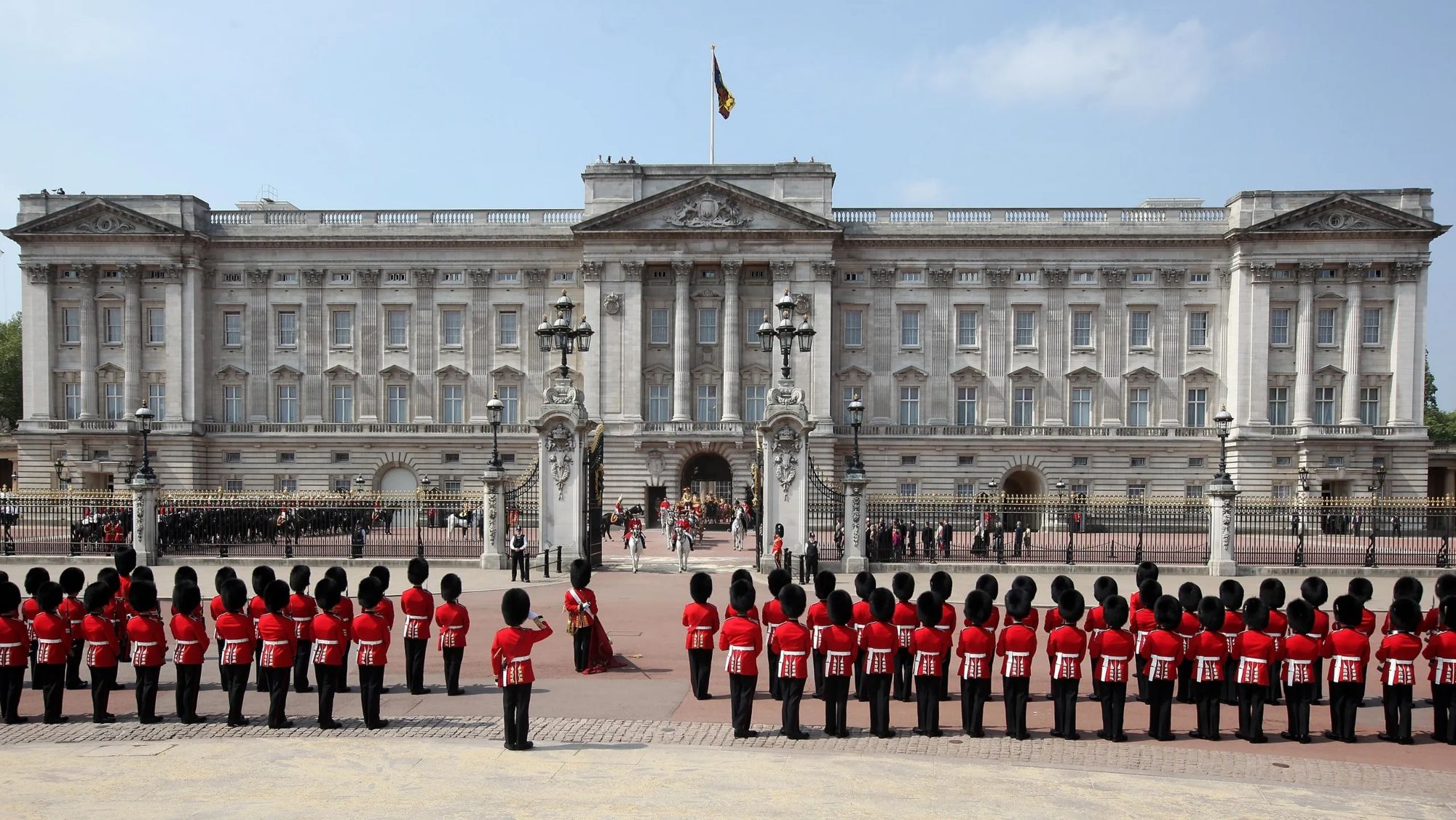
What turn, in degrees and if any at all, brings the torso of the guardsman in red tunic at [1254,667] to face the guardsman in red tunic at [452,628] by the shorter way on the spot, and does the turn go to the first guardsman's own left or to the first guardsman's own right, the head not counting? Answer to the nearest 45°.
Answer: approximately 90° to the first guardsman's own left

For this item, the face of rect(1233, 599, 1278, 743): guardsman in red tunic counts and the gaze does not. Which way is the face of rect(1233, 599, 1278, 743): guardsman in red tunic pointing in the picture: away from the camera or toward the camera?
away from the camera

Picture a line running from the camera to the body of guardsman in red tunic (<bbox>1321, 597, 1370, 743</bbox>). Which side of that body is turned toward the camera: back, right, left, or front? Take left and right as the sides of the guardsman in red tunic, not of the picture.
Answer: back

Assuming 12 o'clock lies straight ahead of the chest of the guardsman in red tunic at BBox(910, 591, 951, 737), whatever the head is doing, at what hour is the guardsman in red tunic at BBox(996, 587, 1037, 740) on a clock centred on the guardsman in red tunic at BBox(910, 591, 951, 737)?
the guardsman in red tunic at BBox(996, 587, 1037, 740) is roughly at 3 o'clock from the guardsman in red tunic at BBox(910, 591, 951, 737).

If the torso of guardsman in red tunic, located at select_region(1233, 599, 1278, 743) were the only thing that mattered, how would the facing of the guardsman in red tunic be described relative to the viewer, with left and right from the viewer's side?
facing away from the viewer

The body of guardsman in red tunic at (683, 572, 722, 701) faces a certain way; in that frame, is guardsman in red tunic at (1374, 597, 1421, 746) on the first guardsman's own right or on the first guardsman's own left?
on the first guardsman's own right

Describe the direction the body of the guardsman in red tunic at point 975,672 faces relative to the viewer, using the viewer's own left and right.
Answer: facing away from the viewer

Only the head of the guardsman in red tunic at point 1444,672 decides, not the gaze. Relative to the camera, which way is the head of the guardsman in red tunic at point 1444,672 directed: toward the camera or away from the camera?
away from the camera

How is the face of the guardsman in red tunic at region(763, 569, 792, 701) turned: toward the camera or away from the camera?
away from the camera

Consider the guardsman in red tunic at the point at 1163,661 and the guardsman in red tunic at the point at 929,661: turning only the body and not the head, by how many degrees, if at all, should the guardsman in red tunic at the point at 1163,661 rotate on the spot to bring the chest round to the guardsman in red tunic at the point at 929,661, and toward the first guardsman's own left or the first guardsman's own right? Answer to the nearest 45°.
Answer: approximately 90° to the first guardsman's own left

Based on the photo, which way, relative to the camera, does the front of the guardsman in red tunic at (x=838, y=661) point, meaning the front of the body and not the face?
away from the camera

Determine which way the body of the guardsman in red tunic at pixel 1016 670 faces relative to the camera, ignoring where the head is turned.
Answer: away from the camera
